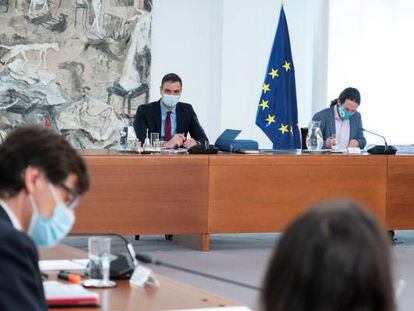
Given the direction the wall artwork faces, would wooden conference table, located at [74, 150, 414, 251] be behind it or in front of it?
in front

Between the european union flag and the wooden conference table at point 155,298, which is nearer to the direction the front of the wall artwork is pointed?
the wooden conference table

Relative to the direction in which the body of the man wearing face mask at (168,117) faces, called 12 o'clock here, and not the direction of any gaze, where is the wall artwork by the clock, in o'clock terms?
The wall artwork is roughly at 5 o'clock from the man wearing face mask.

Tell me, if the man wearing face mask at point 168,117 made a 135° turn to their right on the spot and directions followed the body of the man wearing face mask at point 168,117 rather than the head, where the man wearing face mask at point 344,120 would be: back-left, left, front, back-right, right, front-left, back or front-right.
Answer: back-right

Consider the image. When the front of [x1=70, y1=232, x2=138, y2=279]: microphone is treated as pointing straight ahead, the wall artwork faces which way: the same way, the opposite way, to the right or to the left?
to the left

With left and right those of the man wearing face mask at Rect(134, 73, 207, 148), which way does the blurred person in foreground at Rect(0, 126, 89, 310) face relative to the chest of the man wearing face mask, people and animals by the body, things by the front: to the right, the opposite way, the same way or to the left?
to the left

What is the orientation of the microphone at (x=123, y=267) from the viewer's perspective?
to the viewer's left

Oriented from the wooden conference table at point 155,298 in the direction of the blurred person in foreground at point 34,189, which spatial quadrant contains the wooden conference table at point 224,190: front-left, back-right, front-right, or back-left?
back-right

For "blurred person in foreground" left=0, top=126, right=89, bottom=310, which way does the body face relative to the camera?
to the viewer's right

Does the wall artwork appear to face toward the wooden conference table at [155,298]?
yes

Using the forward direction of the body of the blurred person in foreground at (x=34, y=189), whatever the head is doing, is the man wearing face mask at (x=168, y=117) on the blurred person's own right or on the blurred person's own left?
on the blurred person's own left

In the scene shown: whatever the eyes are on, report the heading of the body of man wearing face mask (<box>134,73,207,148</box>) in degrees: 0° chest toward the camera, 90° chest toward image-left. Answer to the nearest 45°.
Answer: approximately 0°
